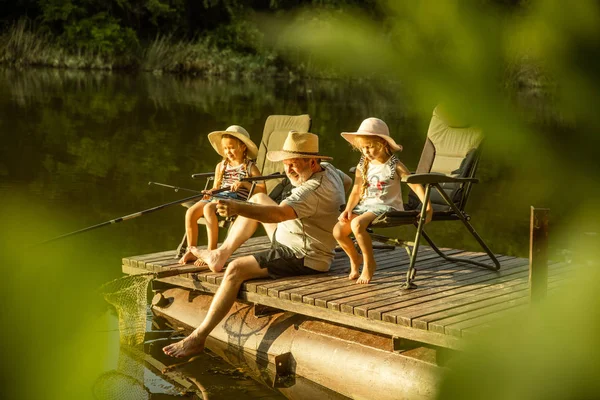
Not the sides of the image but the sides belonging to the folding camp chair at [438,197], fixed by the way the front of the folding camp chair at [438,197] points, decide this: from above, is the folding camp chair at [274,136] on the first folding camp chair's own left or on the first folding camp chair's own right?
on the first folding camp chair's own right

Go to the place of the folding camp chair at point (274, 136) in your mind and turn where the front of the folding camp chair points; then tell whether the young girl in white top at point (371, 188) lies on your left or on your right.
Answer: on your left

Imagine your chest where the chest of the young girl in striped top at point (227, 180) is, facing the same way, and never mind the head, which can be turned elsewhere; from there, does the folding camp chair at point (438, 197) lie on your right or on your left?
on your left

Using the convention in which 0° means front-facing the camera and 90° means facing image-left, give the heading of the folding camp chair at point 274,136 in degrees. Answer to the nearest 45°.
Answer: approximately 45°
